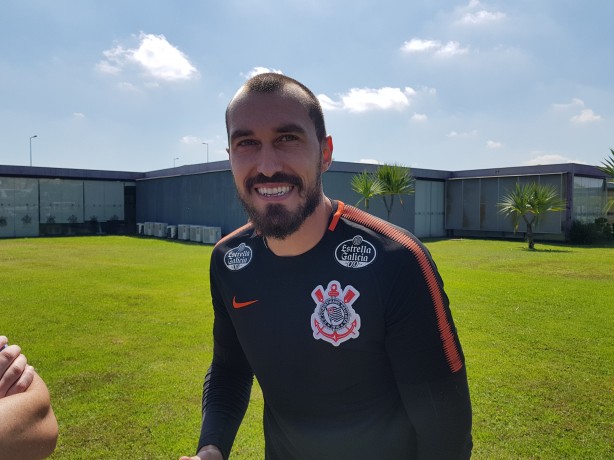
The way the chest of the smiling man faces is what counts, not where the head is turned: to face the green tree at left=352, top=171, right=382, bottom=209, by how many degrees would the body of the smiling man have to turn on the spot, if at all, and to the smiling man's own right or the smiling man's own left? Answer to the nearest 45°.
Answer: approximately 135° to the smiling man's own right

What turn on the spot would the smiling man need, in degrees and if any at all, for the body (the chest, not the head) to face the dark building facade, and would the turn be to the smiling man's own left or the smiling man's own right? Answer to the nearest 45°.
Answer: approximately 135° to the smiling man's own right

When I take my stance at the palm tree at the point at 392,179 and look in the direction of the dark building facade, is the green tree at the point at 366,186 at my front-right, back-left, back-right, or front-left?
front-left

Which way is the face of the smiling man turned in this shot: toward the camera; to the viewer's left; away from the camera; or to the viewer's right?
toward the camera

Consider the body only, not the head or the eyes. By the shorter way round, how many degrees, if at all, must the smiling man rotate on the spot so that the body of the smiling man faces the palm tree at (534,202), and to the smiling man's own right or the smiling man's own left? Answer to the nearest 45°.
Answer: approximately 180°

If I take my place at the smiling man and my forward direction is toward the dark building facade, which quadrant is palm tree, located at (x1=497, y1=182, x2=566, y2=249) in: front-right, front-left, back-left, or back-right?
front-right

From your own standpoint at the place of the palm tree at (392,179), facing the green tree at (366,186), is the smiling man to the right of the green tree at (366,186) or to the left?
left

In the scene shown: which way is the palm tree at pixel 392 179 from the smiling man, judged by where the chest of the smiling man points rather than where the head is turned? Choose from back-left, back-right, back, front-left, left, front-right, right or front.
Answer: back-right

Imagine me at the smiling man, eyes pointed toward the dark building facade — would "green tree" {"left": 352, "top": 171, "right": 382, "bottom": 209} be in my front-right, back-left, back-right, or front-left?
front-right
